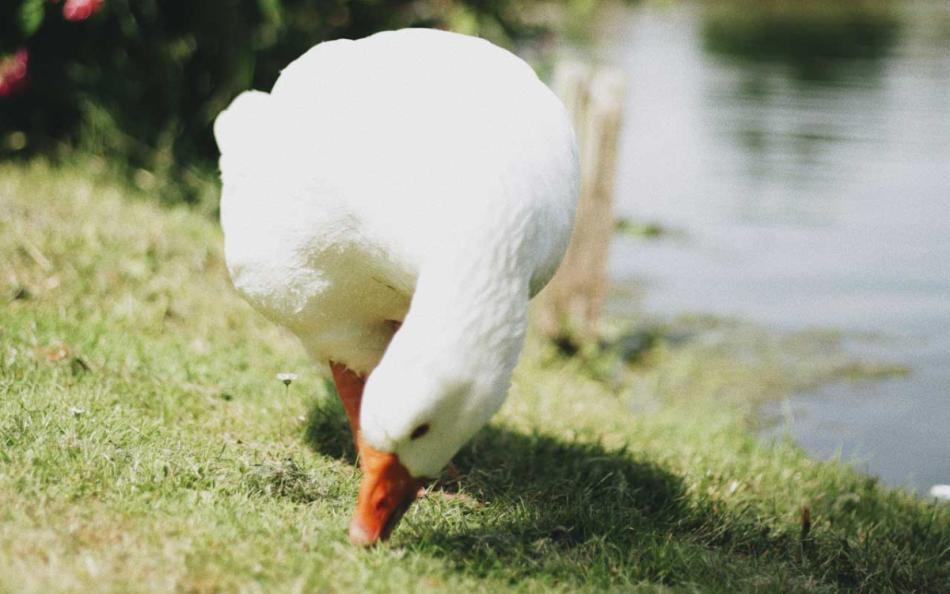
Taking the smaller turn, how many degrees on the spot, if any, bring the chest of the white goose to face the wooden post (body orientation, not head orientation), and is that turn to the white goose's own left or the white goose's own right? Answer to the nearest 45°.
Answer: approximately 135° to the white goose's own left

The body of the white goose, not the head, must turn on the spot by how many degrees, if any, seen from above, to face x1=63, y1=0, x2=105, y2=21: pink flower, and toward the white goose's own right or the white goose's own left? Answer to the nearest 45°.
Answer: approximately 180°

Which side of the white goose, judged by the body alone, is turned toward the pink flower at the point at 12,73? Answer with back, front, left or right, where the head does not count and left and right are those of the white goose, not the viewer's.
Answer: back

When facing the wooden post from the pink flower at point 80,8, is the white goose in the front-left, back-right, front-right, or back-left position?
front-right
